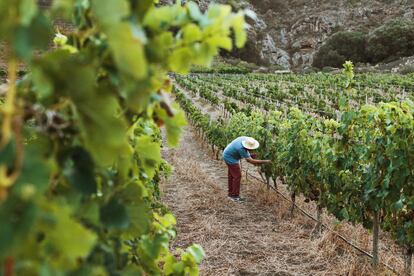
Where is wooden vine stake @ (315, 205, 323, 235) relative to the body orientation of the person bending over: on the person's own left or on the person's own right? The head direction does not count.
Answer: on the person's own right

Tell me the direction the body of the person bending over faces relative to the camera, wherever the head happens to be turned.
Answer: to the viewer's right

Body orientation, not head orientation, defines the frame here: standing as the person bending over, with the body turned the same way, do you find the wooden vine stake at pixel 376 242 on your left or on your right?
on your right

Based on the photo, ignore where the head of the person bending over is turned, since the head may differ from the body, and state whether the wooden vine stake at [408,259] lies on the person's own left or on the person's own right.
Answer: on the person's own right
